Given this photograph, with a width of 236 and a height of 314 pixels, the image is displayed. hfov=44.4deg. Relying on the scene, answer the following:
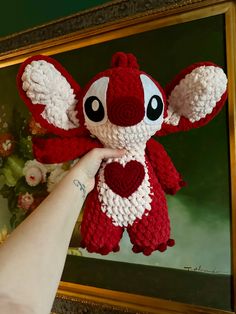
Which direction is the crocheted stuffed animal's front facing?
toward the camera

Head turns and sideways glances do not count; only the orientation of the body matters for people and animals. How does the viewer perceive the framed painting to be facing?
facing the viewer and to the left of the viewer

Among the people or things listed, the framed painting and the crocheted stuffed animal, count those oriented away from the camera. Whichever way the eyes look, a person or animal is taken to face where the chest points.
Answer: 0
